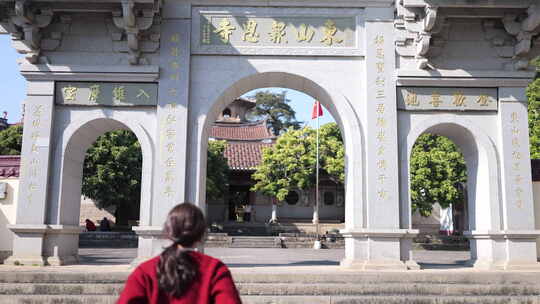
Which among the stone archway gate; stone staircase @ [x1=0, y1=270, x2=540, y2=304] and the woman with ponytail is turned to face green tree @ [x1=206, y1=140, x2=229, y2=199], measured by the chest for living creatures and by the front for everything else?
the woman with ponytail

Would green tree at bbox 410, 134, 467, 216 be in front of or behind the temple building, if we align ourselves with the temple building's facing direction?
in front

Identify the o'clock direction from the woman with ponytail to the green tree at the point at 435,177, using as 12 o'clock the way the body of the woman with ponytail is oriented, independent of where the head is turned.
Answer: The green tree is roughly at 1 o'clock from the woman with ponytail.

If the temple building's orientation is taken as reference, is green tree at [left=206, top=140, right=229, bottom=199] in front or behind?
in front

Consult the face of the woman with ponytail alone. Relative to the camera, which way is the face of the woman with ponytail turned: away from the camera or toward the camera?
away from the camera

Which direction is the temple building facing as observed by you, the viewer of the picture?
facing the viewer

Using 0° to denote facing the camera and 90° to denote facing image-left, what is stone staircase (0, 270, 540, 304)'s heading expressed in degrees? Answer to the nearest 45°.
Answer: approximately 0°

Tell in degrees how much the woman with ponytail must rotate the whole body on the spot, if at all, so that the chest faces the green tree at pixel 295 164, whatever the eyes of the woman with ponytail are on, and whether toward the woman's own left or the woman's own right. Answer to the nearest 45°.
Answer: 0° — they already face it

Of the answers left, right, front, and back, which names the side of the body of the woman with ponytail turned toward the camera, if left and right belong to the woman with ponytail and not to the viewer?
back

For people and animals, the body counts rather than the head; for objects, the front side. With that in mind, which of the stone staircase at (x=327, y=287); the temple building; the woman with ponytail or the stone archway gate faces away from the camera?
the woman with ponytail

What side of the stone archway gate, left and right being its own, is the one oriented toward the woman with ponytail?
front

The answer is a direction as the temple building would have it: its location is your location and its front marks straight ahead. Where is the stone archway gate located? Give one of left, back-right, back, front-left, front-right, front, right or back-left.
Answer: front

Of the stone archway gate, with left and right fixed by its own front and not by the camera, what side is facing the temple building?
back

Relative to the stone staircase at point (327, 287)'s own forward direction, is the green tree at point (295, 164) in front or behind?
behind
